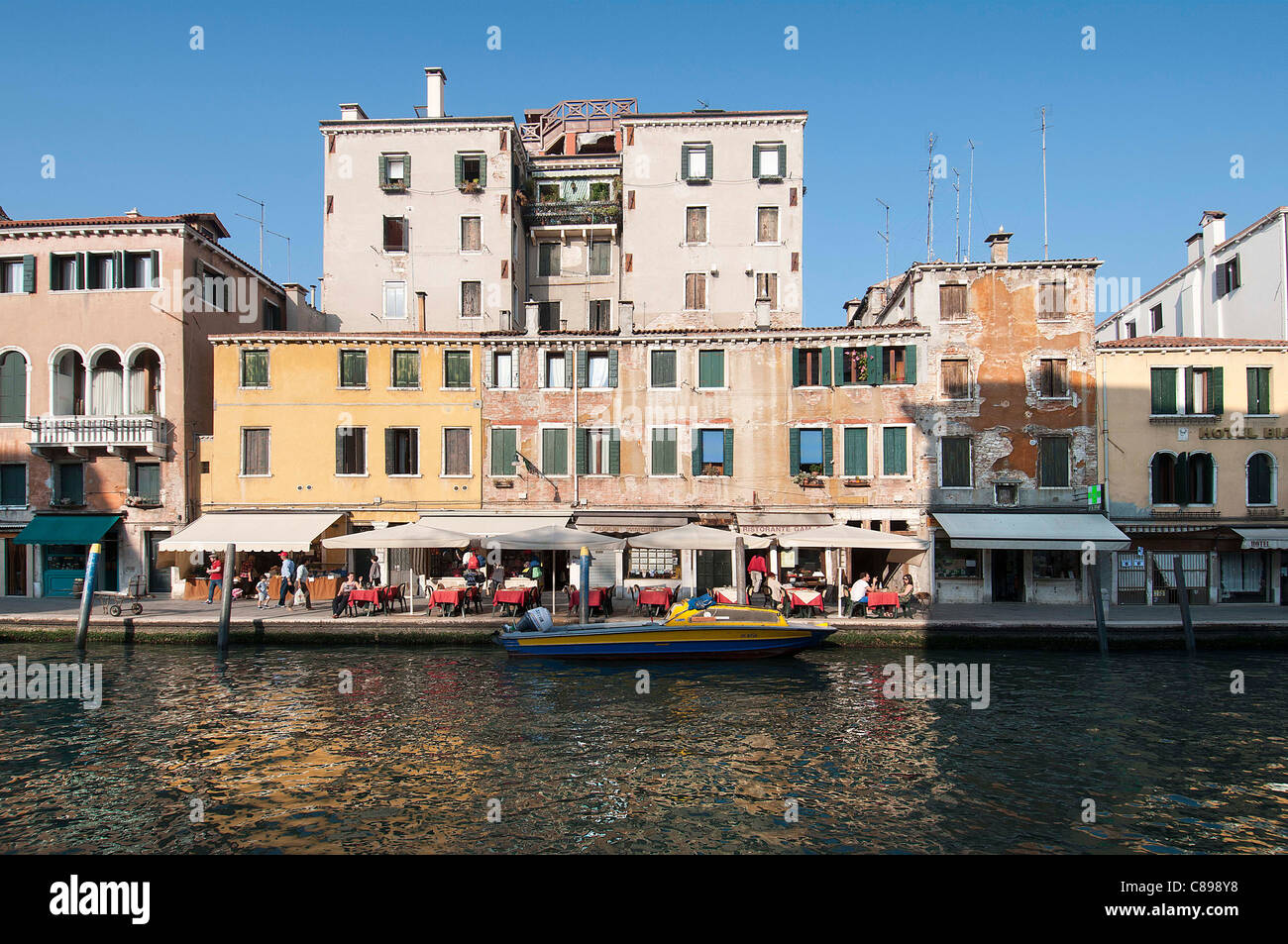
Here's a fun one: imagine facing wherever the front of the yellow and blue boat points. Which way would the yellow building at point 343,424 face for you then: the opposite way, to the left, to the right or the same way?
to the right

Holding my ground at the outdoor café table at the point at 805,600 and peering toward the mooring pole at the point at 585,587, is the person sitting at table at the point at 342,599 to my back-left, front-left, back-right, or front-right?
front-right

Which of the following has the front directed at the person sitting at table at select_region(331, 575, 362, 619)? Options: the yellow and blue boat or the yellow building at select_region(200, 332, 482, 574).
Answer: the yellow building

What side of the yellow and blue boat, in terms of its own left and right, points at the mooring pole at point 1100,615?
front

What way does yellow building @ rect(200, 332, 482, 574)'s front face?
toward the camera

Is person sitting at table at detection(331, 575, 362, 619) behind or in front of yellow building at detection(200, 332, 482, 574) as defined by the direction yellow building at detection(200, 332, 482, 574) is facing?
in front

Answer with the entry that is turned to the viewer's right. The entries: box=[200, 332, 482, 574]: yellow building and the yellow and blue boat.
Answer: the yellow and blue boat

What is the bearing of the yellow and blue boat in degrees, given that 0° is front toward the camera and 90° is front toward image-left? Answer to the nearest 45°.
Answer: approximately 270°

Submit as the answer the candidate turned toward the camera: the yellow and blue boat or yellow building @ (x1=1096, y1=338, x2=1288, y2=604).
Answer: the yellow building

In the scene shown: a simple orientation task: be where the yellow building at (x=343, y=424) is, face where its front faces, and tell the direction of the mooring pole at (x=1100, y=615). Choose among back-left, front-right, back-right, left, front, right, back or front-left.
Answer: front-left

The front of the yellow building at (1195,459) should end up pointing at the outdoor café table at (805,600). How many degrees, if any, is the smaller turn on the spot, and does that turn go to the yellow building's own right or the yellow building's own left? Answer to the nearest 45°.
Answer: approximately 45° to the yellow building's own right

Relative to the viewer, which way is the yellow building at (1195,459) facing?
toward the camera

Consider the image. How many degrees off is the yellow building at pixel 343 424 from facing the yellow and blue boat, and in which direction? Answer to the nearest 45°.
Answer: approximately 45° to its left

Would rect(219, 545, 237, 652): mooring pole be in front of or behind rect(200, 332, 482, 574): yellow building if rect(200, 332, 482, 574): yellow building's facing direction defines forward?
in front

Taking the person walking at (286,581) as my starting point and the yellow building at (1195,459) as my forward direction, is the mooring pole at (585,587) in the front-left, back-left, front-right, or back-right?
front-right
